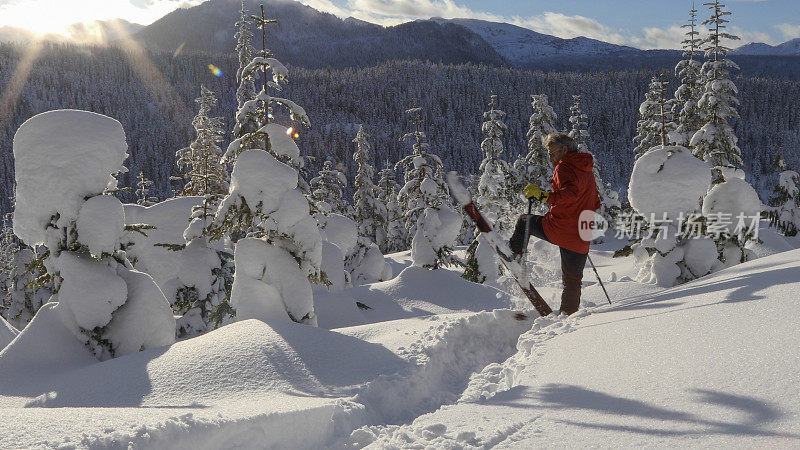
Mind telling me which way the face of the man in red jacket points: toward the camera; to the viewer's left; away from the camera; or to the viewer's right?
to the viewer's left

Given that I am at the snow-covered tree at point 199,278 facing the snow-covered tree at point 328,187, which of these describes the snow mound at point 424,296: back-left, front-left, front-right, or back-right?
front-right

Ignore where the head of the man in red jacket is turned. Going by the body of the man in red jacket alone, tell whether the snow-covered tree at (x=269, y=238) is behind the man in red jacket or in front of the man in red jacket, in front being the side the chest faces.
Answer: in front

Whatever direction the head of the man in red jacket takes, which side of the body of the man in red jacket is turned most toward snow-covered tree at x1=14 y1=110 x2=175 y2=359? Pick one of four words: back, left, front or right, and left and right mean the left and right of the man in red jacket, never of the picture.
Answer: front

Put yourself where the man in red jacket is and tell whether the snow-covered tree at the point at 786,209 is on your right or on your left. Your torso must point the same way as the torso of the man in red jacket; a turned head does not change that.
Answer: on your right

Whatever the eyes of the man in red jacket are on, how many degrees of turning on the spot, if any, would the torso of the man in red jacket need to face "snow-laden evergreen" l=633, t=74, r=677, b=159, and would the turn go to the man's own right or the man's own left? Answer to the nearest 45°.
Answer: approximately 90° to the man's own right

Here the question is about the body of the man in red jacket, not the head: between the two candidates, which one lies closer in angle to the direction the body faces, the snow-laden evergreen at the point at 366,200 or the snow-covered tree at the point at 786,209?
the snow-laden evergreen

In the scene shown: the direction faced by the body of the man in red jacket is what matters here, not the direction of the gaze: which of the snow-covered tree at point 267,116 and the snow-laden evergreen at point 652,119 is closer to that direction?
the snow-covered tree

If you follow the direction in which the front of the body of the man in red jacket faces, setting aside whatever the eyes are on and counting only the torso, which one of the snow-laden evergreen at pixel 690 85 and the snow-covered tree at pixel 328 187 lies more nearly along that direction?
the snow-covered tree

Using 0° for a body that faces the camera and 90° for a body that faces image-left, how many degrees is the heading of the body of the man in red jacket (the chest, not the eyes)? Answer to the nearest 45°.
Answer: approximately 90°

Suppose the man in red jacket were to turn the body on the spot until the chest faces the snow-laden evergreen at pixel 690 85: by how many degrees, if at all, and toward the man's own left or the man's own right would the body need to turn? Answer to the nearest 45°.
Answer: approximately 90° to the man's own right
